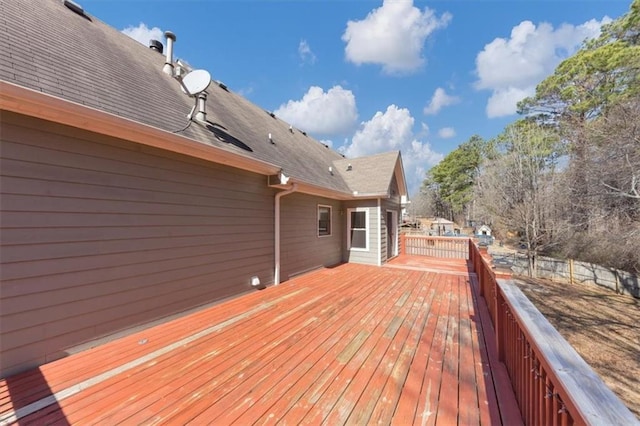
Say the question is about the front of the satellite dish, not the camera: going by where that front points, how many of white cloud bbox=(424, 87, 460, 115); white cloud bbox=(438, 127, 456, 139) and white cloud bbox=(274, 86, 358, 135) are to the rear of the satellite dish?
3

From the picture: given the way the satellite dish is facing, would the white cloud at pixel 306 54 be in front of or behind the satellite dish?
behind

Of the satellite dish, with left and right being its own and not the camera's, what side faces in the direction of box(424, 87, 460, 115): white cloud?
back

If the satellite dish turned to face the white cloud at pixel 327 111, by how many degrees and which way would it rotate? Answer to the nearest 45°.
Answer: approximately 180°

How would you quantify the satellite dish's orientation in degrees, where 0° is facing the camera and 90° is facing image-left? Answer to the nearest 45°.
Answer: approximately 45°

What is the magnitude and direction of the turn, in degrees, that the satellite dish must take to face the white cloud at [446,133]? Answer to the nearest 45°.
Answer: approximately 180°
